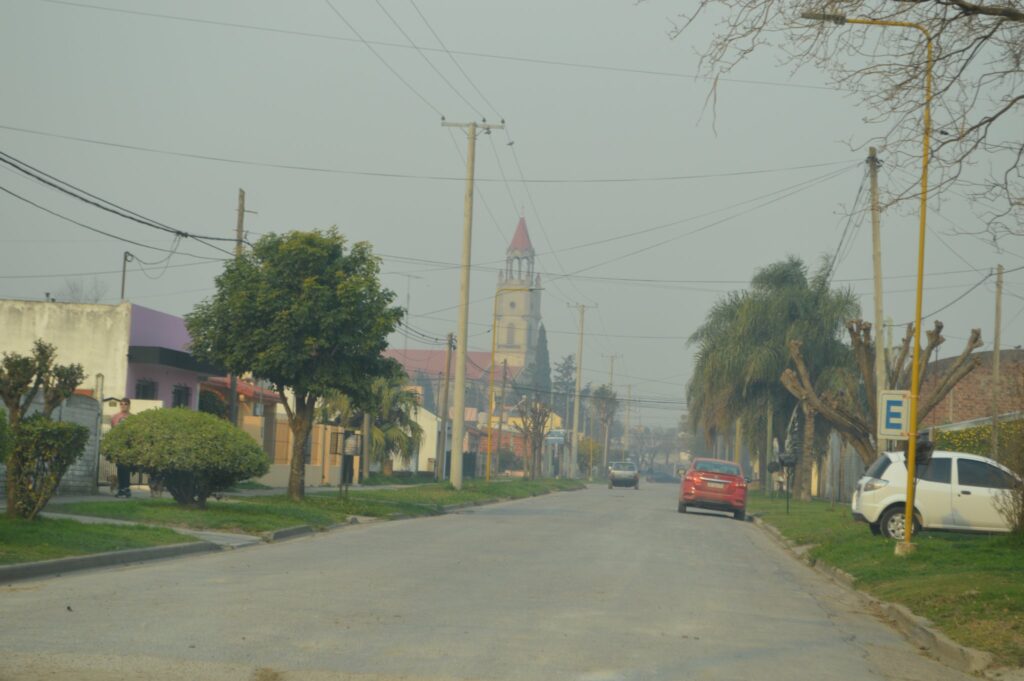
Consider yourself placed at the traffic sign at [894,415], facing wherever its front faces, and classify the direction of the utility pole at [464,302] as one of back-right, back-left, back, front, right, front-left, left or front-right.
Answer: back-right

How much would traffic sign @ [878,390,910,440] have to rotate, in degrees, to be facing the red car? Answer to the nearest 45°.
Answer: approximately 180°

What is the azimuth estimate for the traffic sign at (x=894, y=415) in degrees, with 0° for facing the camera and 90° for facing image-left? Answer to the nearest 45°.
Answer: approximately 0°

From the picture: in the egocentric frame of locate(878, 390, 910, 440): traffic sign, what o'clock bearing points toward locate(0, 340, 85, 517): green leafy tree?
The green leafy tree is roughly at 2 o'clock from the traffic sign.

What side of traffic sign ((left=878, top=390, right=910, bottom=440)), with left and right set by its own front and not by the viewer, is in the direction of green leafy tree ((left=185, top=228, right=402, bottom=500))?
right

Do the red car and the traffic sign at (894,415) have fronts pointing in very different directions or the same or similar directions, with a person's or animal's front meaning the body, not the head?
very different directions

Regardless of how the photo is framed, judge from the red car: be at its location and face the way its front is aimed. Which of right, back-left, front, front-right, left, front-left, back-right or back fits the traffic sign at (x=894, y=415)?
back

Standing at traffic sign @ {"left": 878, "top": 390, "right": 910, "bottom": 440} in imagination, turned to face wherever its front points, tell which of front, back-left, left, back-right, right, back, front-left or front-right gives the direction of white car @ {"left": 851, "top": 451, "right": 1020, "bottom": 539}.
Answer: back

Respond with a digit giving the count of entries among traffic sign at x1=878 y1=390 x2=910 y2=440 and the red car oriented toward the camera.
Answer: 1

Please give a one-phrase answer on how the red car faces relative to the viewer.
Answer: facing away from the viewer
